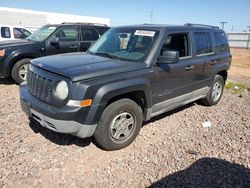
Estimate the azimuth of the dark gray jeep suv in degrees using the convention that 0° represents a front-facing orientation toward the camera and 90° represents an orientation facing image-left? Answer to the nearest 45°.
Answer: approximately 45°

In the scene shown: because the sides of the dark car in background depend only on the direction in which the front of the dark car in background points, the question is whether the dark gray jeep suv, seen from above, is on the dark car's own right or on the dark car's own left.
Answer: on the dark car's own left

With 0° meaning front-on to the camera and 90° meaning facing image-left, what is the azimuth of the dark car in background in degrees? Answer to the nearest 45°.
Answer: approximately 45°

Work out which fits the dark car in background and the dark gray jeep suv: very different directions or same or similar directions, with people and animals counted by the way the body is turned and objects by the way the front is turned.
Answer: same or similar directions

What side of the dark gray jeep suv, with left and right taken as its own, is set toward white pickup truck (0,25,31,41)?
right

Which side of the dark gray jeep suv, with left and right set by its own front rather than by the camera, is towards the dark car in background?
right
